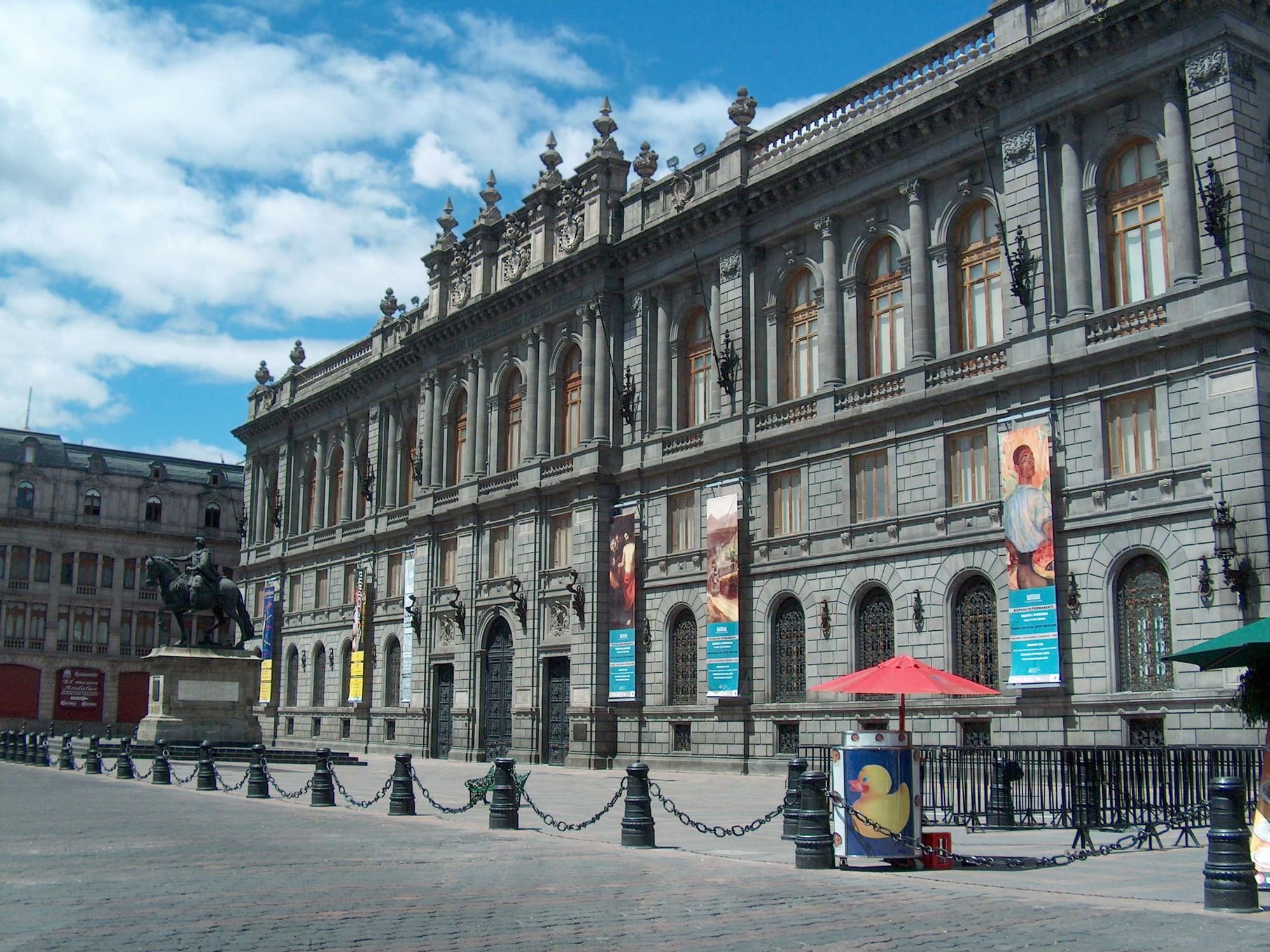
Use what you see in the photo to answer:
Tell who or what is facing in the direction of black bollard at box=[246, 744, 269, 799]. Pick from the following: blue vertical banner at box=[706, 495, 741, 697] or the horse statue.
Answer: the blue vertical banner

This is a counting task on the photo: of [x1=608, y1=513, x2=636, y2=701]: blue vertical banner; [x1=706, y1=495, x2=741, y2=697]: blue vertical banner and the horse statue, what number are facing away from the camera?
0

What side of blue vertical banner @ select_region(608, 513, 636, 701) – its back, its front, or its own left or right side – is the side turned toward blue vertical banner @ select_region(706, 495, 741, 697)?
left

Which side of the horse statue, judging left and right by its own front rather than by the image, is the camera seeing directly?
left

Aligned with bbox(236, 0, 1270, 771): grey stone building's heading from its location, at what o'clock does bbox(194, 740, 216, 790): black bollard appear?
The black bollard is roughly at 1 o'clock from the grey stone building.

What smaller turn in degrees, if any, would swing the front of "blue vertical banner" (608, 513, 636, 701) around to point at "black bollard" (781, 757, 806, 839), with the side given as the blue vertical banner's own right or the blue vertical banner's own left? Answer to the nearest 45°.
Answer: approximately 45° to the blue vertical banner's own left

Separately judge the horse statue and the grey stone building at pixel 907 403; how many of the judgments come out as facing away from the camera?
0

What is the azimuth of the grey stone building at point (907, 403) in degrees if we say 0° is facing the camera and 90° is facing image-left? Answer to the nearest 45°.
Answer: approximately 45°

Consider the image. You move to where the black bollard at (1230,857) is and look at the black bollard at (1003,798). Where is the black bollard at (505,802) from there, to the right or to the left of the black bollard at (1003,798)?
left

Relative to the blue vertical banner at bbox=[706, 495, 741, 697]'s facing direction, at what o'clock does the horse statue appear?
The horse statue is roughly at 2 o'clock from the blue vertical banner.

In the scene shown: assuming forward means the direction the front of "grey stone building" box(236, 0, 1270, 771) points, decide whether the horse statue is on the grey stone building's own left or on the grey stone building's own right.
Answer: on the grey stone building's own right

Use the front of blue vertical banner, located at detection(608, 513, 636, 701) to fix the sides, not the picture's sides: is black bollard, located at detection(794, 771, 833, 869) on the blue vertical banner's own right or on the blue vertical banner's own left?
on the blue vertical banner's own left

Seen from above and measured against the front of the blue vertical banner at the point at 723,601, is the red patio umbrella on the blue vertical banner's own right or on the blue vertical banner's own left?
on the blue vertical banner's own left

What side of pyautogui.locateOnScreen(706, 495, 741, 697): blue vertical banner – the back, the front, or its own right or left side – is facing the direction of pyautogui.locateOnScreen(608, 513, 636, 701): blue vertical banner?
right

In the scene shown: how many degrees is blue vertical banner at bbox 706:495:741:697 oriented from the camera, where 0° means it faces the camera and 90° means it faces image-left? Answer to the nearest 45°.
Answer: approximately 45°

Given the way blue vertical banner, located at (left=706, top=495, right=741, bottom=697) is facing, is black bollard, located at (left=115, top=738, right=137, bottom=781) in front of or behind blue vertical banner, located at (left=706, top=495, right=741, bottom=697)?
in front
